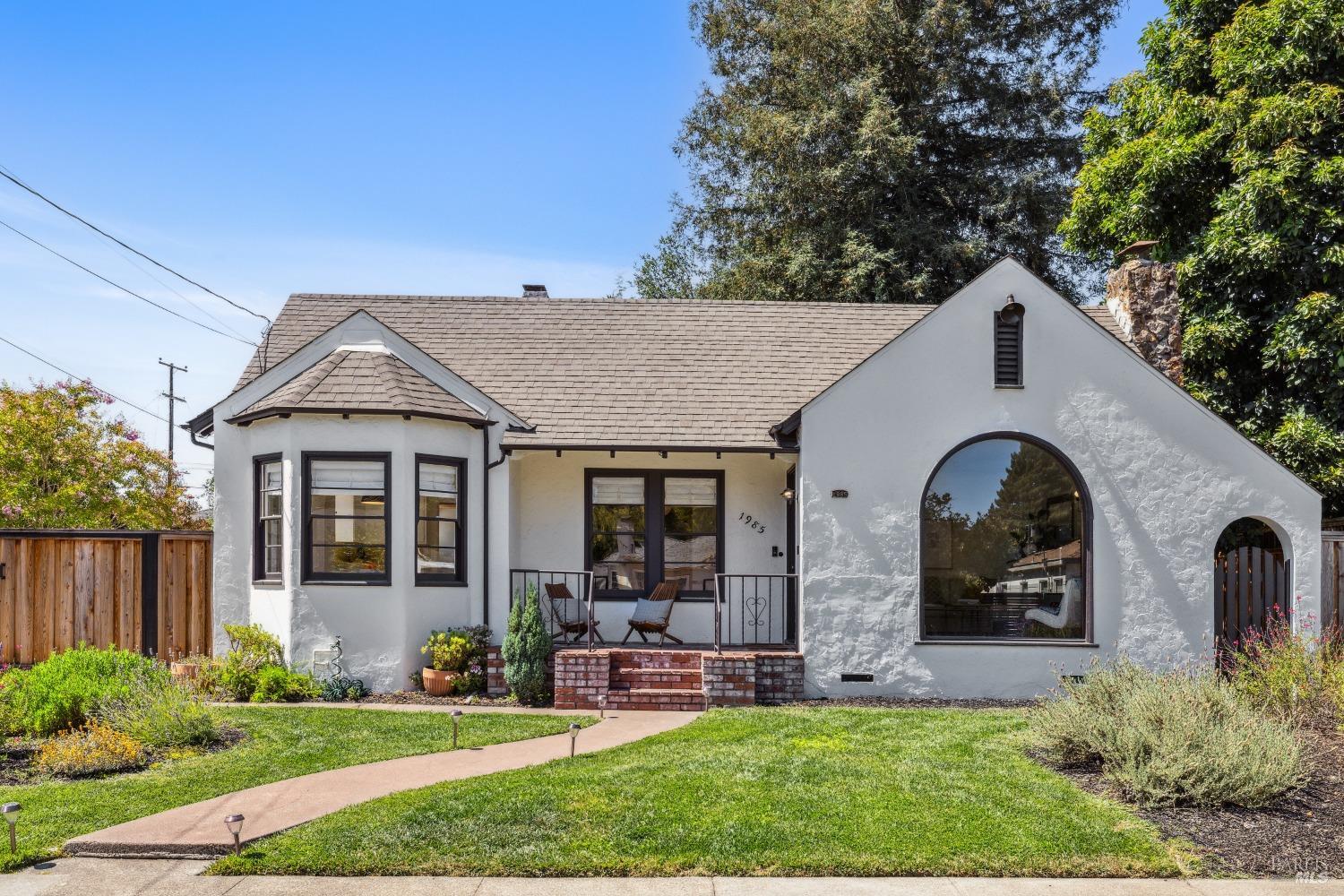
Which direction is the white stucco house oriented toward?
toward the camera

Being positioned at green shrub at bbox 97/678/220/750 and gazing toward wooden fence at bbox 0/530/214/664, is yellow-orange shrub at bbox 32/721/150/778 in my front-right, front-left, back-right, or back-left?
back-left

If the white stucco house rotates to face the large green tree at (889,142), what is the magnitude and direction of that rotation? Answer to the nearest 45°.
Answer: approximately 180°

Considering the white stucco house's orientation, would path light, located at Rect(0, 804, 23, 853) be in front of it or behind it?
in front

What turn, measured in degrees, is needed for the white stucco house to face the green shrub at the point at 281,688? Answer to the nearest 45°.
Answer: approximately 90° to its right

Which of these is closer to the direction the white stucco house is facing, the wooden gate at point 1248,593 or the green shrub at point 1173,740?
the green shrub

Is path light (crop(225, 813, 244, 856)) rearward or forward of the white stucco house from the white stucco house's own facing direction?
forward

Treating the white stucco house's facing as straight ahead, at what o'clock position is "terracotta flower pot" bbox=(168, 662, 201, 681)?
The terracotta flower pot is roughly at 3 o'clock from the white stucco house.

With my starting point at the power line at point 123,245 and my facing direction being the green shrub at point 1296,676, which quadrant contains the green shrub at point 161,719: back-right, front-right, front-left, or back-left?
front-right

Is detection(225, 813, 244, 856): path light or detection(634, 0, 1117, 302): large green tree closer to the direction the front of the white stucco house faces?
the path light

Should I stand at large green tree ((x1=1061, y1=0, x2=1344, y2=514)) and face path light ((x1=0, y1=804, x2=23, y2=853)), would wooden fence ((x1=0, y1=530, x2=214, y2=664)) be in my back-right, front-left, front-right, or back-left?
front-right

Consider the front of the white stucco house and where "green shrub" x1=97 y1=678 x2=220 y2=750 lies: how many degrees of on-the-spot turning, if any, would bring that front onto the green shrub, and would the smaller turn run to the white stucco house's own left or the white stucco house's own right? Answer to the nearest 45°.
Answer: approximately 45° to the white stucco house's own right
